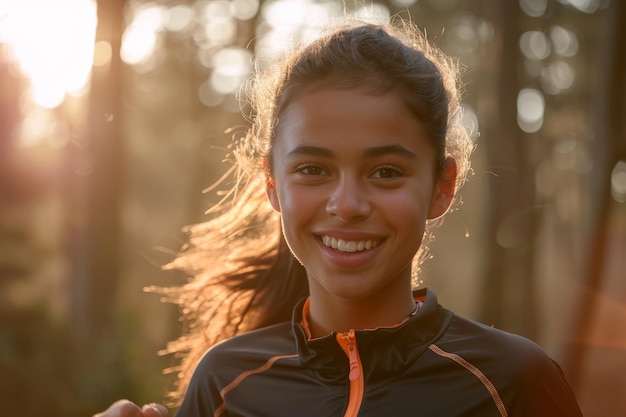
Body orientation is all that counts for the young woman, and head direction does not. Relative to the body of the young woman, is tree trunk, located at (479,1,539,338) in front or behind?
behind

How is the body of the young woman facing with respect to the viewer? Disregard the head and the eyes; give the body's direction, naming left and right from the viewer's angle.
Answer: facing the viewer

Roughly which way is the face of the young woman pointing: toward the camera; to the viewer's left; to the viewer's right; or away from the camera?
toward the camera
